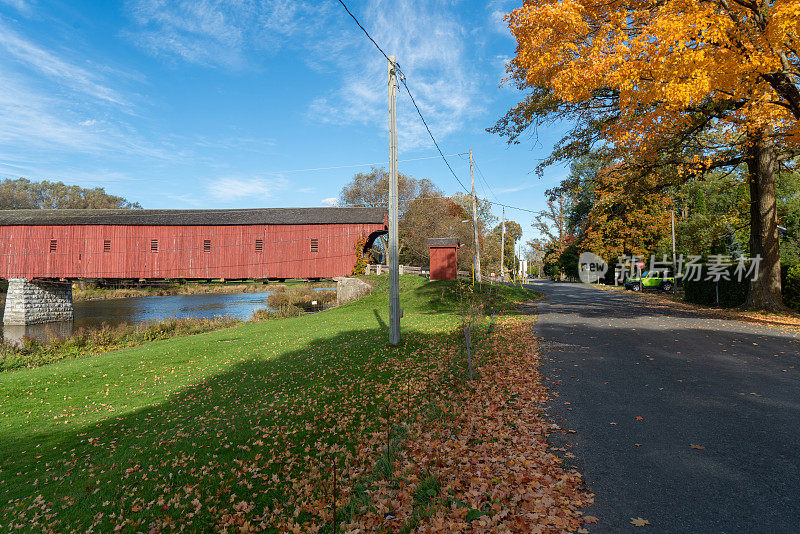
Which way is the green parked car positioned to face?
to the viewer's left

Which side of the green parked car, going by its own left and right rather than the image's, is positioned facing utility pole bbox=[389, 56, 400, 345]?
left

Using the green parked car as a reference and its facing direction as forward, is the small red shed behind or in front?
in front

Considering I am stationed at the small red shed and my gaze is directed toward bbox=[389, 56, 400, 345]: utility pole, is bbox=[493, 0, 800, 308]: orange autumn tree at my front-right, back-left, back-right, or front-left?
front-left

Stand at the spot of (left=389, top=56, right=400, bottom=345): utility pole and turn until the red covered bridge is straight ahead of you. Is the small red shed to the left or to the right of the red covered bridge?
right

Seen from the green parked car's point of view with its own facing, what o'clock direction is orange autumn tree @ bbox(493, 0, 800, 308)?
The orange autumn tree is roughly at 9 o'clock from the green parked car.

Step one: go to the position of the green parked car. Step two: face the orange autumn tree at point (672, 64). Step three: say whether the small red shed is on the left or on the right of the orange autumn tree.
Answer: right

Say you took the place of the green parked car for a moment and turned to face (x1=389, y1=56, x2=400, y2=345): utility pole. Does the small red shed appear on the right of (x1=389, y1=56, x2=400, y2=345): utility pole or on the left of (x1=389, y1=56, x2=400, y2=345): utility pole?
right

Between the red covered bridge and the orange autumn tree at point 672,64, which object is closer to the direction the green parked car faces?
the red covered bridge

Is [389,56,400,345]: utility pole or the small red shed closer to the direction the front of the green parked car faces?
the small red shed

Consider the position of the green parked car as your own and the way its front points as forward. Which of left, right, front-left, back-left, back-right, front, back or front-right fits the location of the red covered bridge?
front-left
